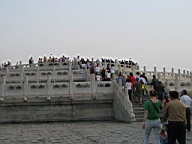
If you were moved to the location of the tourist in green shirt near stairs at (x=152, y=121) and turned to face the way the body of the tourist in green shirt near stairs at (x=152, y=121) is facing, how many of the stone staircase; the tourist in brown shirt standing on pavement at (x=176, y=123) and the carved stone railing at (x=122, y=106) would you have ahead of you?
2

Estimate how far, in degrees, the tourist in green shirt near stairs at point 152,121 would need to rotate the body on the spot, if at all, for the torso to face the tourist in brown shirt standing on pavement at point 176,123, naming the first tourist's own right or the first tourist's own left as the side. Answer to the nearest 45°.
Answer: approximately 135° to the first tourist's own right

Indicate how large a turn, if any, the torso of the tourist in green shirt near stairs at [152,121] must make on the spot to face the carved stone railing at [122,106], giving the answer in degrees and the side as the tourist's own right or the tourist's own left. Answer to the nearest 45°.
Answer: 0° — they already face it

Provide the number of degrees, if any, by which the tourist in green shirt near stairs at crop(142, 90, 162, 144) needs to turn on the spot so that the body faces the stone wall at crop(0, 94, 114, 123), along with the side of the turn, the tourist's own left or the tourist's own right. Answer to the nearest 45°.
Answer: approximately 45° to the tourist's own left
